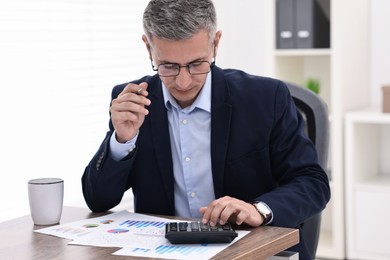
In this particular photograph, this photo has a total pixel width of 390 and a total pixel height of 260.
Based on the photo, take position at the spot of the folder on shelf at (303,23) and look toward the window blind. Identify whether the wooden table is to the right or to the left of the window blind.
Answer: left

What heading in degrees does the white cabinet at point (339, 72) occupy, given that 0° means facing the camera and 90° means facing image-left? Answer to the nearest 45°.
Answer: approximately 45°
